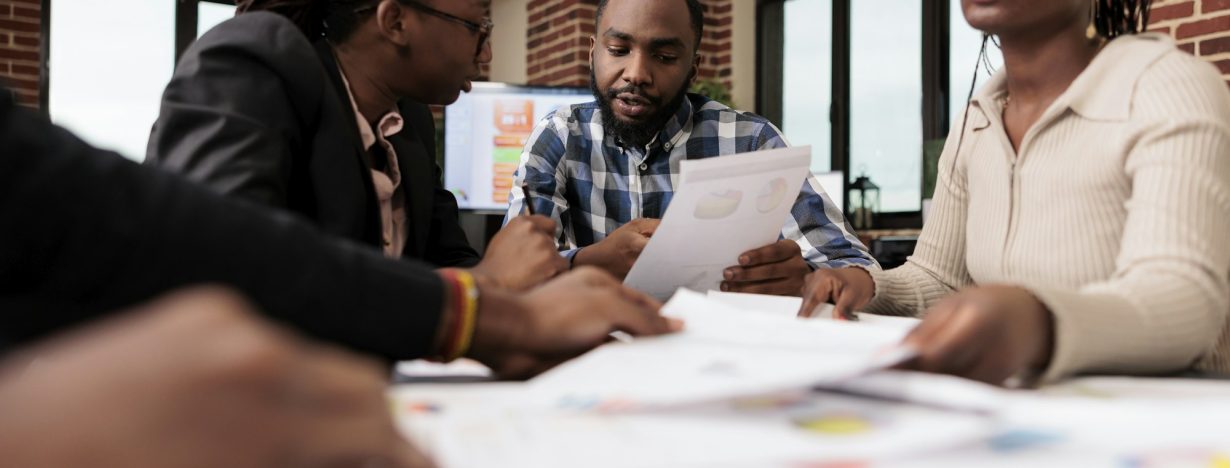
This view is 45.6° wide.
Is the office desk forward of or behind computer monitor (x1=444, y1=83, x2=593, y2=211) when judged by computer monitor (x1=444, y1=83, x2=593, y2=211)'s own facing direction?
forward

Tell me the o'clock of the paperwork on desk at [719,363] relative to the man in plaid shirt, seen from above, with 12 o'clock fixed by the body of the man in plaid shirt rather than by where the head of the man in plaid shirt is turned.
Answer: The paperwork on desk is roughly at 12 o'clock from the man in plaid shirt.

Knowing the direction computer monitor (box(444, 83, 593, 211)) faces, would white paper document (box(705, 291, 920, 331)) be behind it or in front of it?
in front

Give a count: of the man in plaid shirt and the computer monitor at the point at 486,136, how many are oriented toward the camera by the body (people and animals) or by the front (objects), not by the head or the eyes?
2

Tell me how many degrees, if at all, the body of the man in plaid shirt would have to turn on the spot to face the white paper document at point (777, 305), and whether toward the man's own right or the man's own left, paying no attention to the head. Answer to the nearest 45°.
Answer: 0° — they already face it

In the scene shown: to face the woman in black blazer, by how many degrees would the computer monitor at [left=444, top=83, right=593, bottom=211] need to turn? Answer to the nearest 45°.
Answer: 0° — it already faces them

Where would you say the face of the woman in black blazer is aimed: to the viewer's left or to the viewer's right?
to the viewer's right

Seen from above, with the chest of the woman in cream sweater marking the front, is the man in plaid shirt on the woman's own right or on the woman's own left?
on the woman's own right

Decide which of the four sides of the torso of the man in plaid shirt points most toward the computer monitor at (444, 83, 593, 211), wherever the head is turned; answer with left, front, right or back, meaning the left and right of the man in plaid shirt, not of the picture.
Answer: back

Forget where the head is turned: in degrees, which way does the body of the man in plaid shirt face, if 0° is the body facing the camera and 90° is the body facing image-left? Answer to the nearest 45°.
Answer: approximately 0°
